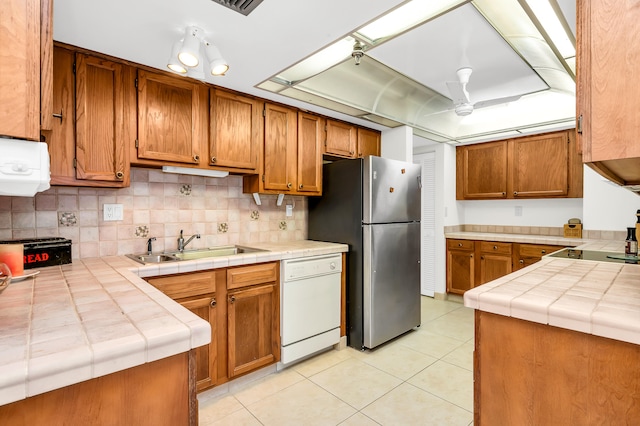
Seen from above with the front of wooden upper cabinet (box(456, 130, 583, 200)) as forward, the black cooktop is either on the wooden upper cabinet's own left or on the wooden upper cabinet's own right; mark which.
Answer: on the wooden upper cabinet's own left

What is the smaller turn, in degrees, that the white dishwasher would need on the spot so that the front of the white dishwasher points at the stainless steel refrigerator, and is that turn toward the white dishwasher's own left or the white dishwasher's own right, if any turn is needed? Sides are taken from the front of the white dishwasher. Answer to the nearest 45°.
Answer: approximately 90° to the white dishwasher's own left

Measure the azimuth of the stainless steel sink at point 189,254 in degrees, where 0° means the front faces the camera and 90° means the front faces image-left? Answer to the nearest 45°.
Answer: approximately 315°

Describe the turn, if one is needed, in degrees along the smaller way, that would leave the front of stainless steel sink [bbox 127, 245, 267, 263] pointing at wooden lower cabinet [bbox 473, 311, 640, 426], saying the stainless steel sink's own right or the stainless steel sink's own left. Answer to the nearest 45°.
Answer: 0° — it already faces it

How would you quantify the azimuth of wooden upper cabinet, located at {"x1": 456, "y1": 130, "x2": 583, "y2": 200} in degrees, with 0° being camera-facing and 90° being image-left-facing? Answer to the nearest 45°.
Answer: approximately 45°

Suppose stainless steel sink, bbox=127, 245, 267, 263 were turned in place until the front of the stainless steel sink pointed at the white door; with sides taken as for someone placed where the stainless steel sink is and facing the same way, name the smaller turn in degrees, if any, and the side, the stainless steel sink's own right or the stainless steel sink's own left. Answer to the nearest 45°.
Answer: approximately 45° to the stainless steel sink's own left

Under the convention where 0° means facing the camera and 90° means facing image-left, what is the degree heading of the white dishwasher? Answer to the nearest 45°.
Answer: approximately 315°

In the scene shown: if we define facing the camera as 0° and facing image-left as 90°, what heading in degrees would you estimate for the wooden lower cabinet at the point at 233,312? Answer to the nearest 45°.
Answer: approximately 315°

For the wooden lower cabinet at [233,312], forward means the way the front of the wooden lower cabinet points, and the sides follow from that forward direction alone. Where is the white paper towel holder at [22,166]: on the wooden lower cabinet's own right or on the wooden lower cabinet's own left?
on the wooden lower cabinet's own right

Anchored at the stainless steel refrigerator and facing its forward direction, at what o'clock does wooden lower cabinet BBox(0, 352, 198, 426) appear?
The wooden lower cabinet is roughly at 2 o'clock from the stainless steel refrigerator.

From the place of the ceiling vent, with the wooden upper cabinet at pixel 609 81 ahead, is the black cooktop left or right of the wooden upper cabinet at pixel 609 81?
left
